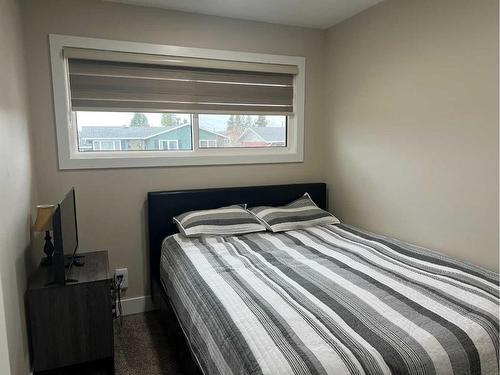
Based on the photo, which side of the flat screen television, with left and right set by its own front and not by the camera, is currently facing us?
right

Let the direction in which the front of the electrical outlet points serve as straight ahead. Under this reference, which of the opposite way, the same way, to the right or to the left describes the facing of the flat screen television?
to the left

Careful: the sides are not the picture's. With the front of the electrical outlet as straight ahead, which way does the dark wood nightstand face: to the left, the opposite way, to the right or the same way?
to the left

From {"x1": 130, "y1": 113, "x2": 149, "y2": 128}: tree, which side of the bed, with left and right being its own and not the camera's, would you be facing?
back

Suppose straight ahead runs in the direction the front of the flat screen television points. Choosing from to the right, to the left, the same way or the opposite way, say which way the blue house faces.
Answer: to the right

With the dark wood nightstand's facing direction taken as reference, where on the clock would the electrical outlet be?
The electrical outlet is roughly at 10 o'clock from the dark wood nightstand.

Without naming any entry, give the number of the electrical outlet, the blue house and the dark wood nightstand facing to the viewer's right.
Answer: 1

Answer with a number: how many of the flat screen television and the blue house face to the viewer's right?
1

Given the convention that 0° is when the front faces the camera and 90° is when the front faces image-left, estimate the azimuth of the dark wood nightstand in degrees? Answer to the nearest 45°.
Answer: approximately 270°
